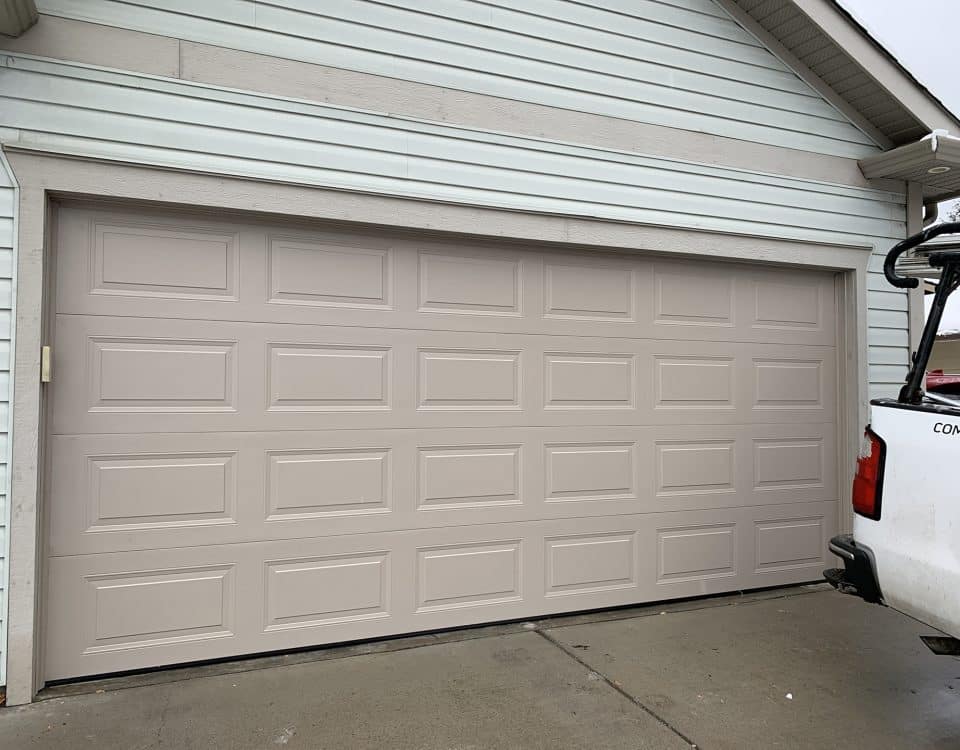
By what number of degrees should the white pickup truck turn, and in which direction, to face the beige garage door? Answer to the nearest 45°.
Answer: approximately 135° to its right

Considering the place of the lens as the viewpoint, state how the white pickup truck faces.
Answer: facing the viewer and to the right of the viewer
